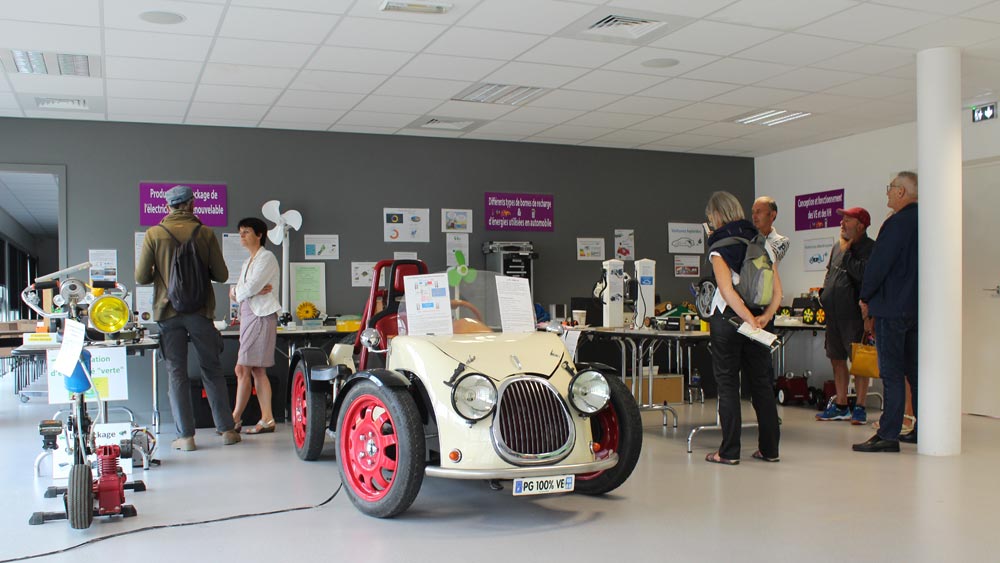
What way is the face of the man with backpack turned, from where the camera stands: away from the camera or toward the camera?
away from the camera

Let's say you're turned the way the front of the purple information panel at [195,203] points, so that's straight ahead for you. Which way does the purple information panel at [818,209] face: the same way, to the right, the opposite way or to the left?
to the right

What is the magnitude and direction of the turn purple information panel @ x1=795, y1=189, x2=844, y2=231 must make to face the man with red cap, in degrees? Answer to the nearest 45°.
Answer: approximately 45° to its left

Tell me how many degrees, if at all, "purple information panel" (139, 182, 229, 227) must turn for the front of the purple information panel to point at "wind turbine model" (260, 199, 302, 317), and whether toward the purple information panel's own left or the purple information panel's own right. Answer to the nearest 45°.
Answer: approximately 90° to the purple information panel's own left

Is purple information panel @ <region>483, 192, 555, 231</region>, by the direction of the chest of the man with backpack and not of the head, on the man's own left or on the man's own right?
on the man's own right

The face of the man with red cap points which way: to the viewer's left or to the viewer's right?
to the viewer's left

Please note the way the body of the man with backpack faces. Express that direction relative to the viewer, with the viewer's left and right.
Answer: facing away from the viewer

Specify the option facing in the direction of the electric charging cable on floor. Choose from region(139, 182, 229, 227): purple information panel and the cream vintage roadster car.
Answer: the purple information panel

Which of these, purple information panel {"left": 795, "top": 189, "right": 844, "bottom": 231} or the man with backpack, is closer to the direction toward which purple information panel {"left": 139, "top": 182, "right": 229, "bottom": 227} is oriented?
the man with backpack

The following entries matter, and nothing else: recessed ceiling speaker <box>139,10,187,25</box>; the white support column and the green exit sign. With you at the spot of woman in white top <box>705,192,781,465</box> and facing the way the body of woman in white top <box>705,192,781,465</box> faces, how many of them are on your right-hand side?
2

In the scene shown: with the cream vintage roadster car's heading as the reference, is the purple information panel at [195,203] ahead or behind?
behind

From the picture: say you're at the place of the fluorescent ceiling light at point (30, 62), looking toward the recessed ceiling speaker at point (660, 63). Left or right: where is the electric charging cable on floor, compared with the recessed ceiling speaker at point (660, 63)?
right

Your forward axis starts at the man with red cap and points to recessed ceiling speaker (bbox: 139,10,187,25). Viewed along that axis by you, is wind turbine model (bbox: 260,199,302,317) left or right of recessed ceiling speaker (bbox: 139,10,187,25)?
right

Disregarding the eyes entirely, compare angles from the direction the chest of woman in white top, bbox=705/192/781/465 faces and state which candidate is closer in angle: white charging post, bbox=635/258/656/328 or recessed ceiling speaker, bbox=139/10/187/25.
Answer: the white charging post

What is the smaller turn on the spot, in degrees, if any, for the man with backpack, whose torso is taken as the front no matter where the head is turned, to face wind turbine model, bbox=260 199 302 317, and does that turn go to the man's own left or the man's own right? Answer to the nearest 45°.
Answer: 0° — they already face it
